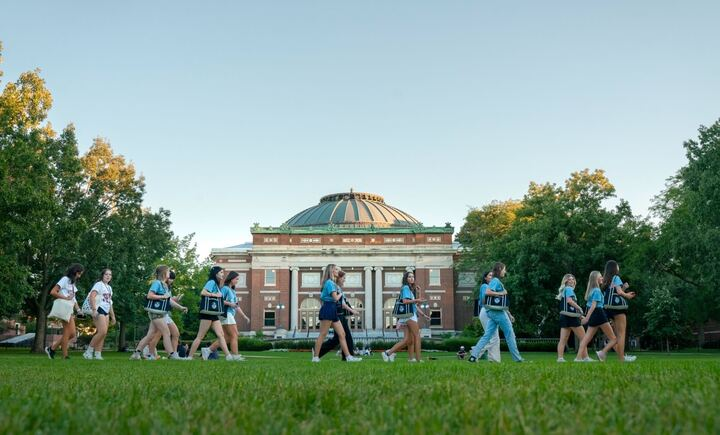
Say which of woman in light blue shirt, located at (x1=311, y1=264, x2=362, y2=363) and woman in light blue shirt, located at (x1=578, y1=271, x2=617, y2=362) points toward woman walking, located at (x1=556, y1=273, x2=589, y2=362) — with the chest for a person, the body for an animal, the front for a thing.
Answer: woman in light blue shirt, located at (x1=311, y1=264, x2=362, y2=363)

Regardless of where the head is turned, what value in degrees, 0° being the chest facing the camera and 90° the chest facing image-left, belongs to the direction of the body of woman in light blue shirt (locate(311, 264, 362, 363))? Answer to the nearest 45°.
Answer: approximately 270°

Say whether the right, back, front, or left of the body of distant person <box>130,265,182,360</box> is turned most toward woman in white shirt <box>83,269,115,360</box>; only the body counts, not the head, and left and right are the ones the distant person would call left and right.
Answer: back

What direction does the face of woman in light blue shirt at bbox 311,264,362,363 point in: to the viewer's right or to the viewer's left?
to the viewer's right

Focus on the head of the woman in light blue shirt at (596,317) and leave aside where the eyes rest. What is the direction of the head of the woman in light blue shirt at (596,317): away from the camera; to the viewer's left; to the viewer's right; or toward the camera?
to the viewer's right

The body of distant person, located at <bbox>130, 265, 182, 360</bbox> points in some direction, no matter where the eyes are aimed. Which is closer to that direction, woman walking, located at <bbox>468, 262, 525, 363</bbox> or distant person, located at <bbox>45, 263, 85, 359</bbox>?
the woman walking

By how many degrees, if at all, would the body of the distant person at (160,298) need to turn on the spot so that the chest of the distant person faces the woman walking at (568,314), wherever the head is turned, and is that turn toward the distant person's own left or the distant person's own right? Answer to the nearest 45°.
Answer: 0° — they already face them

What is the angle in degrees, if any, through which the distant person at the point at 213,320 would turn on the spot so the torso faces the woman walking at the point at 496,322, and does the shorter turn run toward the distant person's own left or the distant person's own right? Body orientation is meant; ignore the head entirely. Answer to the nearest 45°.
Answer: approximately 45° to the distant person's own right

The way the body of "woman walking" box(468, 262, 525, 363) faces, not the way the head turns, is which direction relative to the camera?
to the viewer's right

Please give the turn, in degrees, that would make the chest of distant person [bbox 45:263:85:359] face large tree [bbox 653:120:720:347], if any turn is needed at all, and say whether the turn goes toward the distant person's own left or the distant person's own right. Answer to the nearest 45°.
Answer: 0° — they already face it

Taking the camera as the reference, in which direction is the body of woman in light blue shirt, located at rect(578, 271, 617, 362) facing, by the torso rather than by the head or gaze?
to the viewer's right

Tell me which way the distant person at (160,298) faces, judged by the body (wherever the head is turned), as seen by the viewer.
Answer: to the viewer's right

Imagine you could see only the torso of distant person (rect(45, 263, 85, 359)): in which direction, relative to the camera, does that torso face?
to the viewer's right

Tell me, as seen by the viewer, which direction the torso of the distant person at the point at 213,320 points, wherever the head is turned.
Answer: to the viewer's right

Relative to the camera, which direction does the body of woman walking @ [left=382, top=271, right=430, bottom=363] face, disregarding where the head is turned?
to the viewer's right

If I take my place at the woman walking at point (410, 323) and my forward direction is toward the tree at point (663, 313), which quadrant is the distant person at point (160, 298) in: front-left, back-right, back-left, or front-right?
back-left

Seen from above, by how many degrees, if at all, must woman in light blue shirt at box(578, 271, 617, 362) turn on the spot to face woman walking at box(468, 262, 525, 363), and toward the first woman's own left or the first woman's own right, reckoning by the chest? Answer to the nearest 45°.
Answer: approximately 135° to the first woman's own right
